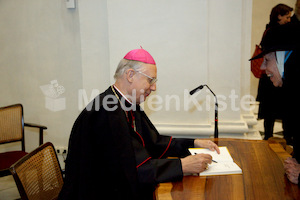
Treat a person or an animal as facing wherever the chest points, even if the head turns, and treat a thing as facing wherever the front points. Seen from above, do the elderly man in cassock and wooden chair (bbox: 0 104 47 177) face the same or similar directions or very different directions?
same or similar directions

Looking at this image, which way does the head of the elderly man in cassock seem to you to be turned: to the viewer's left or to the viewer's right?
to the viewer's right

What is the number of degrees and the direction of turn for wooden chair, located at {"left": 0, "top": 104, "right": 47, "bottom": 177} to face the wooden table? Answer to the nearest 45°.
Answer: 0° — it already faces it

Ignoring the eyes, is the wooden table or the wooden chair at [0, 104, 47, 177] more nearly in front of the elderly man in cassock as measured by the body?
the wooden table

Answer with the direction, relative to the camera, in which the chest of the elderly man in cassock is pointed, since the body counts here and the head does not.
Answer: to the viewer's right

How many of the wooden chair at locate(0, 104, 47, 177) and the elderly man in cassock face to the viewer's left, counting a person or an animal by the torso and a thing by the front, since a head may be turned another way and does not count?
0

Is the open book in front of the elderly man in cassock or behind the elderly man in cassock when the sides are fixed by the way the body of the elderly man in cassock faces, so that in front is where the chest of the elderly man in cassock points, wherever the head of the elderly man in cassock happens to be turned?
in front

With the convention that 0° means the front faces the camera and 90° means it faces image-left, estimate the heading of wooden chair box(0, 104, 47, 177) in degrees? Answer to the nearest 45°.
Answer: approximately 315°

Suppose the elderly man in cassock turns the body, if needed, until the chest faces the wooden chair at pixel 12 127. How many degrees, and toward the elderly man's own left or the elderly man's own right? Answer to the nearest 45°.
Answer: approximately 135° to the elderly man's own left
